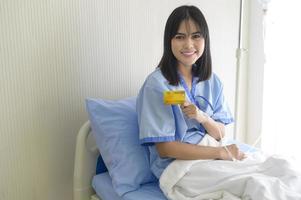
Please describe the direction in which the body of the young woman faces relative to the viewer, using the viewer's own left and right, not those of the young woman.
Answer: facing the viewer and to the right of the viewer

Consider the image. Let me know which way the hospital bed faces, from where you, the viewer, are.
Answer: facing to the right of the viewer

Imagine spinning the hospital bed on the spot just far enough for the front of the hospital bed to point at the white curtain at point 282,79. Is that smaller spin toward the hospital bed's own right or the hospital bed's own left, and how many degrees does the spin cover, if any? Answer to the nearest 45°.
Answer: approximately 45° to the hospital bed's own left

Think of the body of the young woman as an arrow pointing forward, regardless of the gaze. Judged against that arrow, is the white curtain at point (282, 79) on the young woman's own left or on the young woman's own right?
on the young woman's own left
